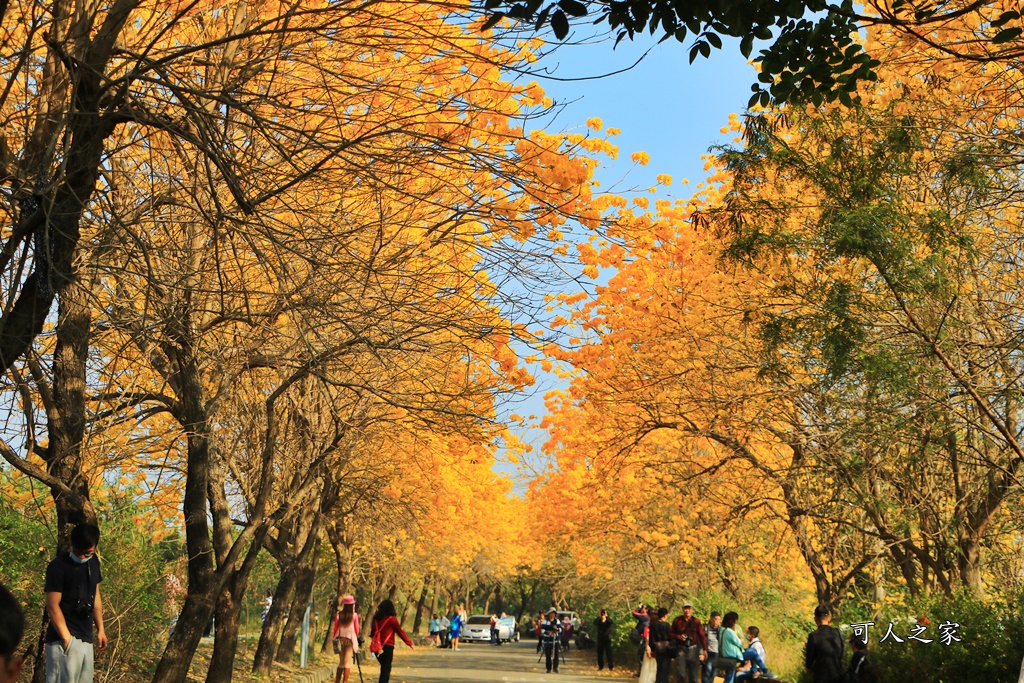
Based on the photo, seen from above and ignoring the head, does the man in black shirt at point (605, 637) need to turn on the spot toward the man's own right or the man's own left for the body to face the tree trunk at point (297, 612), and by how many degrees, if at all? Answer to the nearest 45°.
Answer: approximately 45° to the man's own right

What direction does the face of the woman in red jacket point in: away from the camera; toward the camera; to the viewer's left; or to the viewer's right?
away from the camera

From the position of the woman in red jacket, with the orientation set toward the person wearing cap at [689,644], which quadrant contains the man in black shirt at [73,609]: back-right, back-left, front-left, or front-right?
back-right

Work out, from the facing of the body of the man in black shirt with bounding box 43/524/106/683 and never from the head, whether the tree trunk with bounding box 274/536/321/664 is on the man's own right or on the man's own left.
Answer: on the man's own left

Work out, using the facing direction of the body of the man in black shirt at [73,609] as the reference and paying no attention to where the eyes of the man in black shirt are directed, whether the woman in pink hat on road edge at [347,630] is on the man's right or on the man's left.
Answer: on the man's left

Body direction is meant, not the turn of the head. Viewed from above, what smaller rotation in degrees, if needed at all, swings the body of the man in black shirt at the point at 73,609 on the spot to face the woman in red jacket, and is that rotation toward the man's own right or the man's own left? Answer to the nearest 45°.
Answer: approximately 90° to the man's own left

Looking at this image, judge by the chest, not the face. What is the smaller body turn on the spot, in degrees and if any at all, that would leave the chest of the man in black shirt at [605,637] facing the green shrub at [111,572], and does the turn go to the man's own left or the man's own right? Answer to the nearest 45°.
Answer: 0° — they already face it
